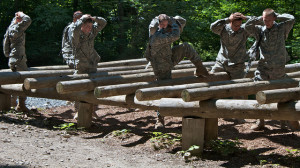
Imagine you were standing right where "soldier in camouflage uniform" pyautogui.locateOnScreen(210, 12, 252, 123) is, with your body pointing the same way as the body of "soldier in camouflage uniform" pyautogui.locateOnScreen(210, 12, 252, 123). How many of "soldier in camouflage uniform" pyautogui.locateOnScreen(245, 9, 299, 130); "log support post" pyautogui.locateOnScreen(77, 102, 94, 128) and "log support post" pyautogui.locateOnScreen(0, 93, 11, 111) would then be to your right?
2

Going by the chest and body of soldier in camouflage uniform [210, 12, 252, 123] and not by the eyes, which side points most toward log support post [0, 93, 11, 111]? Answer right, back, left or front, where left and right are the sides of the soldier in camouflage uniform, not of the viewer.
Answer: right

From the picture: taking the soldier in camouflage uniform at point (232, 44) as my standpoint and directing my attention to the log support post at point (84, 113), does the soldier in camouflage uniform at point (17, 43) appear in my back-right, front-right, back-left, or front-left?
front-right

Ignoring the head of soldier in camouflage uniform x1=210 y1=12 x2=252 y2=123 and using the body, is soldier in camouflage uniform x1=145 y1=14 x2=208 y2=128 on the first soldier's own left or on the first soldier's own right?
on the first soldier's own right

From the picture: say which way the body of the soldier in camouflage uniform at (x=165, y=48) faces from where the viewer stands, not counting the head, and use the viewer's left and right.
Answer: facing the viewer and to the right of the viewer

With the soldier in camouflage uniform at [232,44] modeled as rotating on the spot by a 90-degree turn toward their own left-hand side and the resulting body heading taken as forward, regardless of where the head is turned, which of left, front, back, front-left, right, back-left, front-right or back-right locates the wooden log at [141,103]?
back-right

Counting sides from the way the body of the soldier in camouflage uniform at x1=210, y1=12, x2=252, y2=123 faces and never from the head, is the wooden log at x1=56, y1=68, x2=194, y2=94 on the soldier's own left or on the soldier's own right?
on the soldier's own right

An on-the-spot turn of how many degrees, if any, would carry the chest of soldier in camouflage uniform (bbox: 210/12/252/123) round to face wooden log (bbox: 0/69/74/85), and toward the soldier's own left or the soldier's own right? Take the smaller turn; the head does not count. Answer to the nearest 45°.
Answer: approximately 90° to the soldier's own right

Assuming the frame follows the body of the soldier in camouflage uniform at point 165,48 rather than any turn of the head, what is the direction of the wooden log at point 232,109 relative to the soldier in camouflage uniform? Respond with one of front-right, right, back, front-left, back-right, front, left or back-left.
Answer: front

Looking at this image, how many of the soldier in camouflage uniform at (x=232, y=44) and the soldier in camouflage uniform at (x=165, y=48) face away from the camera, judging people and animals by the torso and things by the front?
0

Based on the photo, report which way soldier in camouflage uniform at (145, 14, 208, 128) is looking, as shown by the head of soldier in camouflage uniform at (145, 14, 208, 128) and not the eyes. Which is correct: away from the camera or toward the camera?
toward the camera

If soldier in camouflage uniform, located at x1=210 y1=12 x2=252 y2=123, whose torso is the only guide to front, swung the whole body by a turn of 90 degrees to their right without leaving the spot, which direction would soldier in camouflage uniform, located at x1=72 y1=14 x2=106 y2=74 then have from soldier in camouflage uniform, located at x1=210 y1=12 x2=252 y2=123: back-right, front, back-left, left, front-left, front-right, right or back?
front

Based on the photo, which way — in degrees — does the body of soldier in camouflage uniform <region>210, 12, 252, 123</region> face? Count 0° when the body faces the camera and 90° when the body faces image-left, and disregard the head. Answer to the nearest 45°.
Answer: approximately 0°

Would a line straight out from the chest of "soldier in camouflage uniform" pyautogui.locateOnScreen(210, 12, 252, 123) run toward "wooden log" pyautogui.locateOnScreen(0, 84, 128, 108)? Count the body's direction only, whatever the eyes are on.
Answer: no
